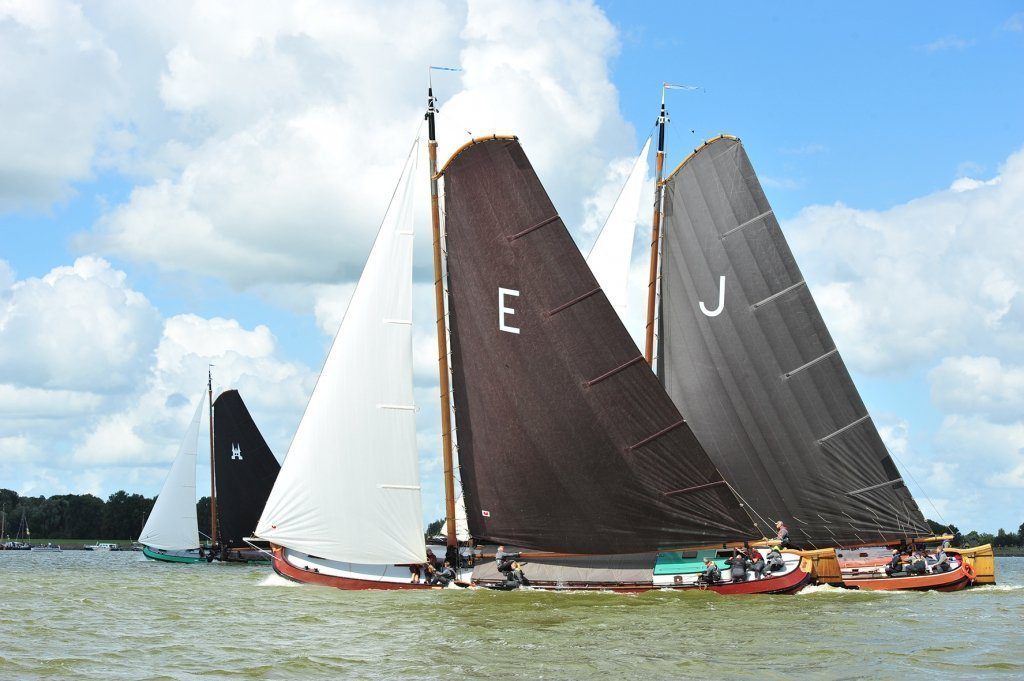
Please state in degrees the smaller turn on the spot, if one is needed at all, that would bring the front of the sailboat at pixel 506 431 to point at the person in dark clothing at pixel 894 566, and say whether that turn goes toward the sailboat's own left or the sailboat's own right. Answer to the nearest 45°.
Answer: approximately 180°

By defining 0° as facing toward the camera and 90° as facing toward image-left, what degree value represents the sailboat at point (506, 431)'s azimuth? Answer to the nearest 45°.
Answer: approximately 90°

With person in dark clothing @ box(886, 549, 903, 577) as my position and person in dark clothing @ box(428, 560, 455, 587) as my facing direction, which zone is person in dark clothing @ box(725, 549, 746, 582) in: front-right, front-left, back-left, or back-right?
front-left
